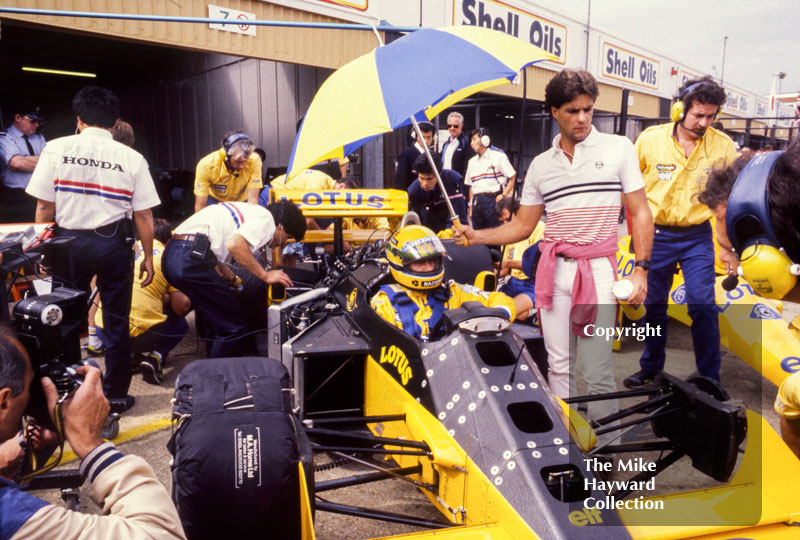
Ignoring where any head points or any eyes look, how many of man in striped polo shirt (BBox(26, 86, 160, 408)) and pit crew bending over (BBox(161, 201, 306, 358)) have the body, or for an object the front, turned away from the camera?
1

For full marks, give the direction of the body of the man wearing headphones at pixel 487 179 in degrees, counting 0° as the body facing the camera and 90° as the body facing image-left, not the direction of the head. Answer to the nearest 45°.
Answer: approximately 45°

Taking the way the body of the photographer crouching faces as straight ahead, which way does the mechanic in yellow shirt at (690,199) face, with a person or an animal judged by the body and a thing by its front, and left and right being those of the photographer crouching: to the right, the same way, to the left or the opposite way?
the opposite way

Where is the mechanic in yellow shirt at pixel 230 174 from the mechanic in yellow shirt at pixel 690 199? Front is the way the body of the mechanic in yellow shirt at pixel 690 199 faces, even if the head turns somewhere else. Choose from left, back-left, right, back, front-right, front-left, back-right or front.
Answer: right

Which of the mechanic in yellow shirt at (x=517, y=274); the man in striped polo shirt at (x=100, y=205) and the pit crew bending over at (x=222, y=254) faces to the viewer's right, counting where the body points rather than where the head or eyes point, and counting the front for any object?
the pit crew bending over

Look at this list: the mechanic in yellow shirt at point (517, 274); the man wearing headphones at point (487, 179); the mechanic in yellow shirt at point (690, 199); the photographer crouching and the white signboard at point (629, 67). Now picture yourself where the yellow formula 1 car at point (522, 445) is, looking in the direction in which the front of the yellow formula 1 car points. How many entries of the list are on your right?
1

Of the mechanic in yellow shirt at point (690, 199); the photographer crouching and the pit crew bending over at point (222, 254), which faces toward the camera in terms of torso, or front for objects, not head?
the mechanic in yellow shirt

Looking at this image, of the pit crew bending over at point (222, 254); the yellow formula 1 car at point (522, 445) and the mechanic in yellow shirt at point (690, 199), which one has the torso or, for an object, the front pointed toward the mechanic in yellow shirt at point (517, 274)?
the pit crew bending over

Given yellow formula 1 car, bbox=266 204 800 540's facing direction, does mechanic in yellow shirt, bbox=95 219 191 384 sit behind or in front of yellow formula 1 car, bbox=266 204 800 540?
behind

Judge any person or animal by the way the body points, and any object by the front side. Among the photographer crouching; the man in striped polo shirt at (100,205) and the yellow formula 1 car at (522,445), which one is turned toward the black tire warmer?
the photographer crouching

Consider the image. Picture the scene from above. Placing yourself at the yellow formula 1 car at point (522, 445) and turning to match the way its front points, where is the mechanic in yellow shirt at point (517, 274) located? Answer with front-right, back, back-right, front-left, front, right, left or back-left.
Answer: back-left

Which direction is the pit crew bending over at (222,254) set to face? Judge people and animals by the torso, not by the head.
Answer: to the viewer's right

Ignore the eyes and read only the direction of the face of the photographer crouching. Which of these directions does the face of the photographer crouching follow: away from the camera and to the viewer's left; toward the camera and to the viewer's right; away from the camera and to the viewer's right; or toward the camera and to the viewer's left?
away from the camera and to the viewer's right
